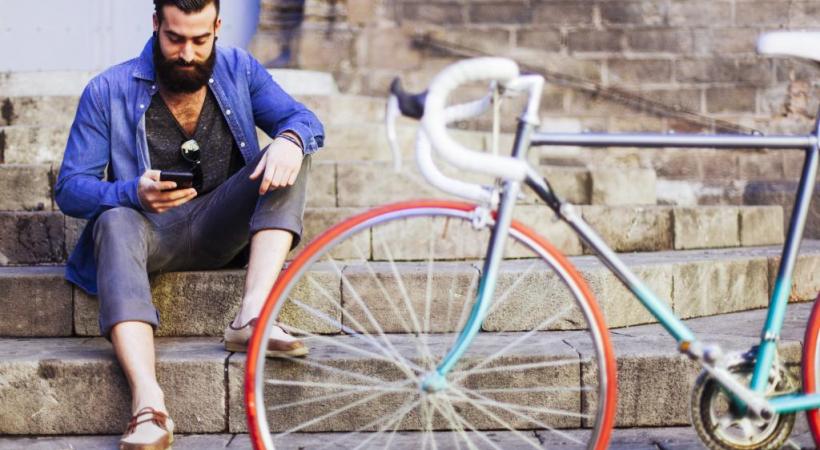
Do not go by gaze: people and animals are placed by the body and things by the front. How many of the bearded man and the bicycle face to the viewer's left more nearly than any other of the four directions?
1

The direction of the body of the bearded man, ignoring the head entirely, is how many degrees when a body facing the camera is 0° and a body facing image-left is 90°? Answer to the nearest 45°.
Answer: approximately 0°

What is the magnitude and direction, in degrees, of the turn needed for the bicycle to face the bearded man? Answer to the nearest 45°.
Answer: approximately 45° to its right

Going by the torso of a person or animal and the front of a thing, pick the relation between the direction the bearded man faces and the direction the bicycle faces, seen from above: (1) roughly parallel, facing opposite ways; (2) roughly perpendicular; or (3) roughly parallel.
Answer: roughly perpendicular

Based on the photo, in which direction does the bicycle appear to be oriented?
to the viewer's left

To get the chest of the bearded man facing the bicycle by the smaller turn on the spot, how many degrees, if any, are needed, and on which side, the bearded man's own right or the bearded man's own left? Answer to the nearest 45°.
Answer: approximately 45° to the bearded man's own left
